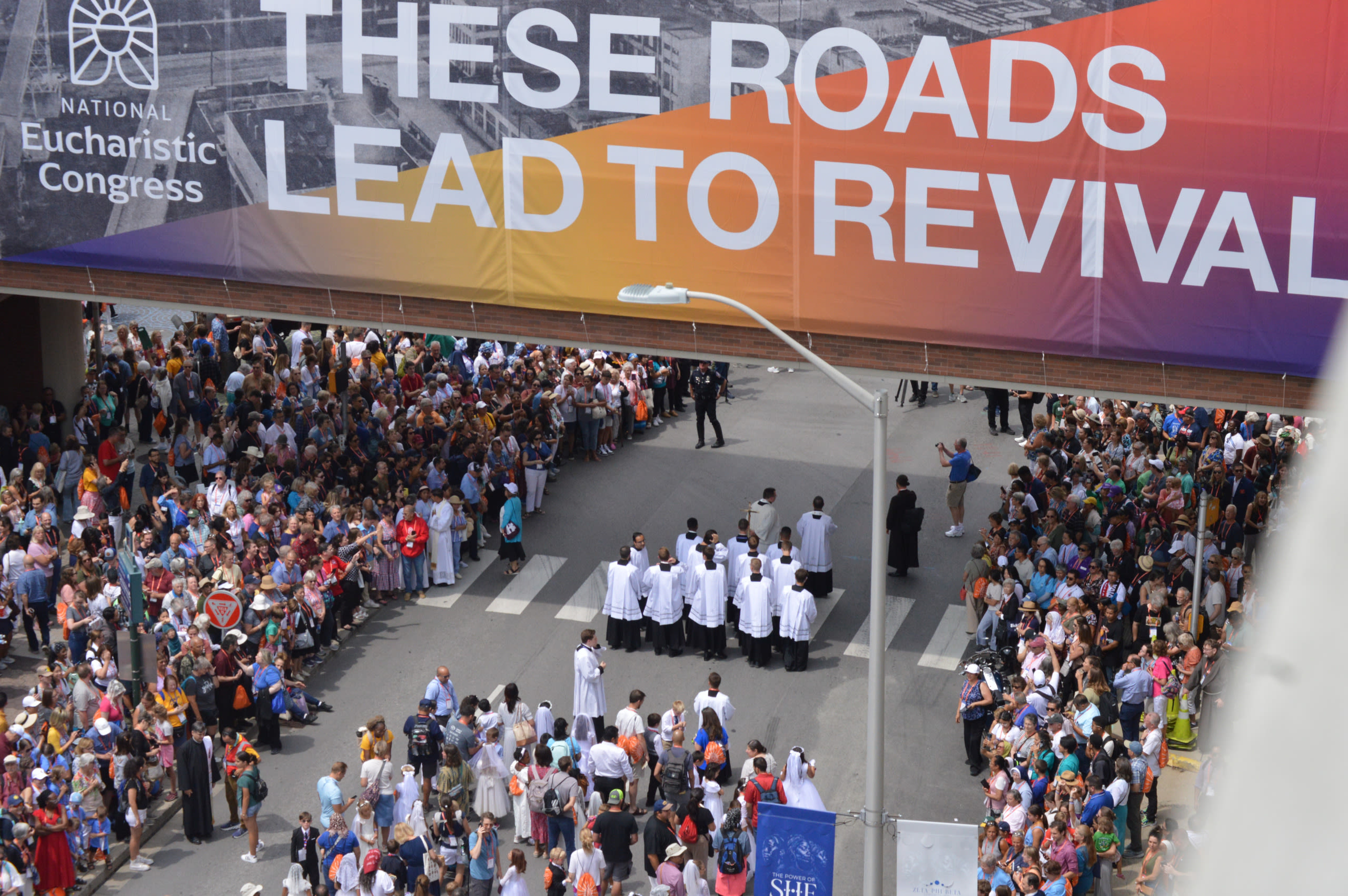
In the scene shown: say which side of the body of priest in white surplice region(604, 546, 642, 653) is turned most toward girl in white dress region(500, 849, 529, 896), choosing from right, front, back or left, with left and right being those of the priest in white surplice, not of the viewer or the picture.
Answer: back

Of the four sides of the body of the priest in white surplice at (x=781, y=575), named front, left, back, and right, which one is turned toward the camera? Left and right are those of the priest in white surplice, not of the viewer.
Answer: back

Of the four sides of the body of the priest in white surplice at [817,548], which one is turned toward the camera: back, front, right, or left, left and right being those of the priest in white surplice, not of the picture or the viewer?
back

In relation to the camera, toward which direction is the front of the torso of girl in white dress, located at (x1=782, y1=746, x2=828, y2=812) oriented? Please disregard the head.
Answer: away from the camera

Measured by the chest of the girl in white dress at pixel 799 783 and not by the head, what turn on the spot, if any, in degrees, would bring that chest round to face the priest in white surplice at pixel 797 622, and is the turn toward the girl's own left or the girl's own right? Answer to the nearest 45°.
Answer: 0° — they already face them

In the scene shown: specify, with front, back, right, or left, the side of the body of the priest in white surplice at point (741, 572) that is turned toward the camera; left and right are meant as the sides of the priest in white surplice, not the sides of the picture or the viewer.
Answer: back

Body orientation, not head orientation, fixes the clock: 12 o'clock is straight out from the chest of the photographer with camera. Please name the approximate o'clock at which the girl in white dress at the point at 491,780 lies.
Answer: The girl in white dress is roughly at 10 o'clock from the photographer with camera.

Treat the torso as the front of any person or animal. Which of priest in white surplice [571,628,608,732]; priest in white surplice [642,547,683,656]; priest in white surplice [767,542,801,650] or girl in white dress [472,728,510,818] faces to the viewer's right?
priest in white surplice [571,628,608,732]

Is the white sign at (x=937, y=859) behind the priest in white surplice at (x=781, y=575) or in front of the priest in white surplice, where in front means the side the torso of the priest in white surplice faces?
behind

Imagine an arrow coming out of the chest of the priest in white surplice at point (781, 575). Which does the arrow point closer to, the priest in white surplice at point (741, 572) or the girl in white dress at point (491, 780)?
the priest in white surplice
